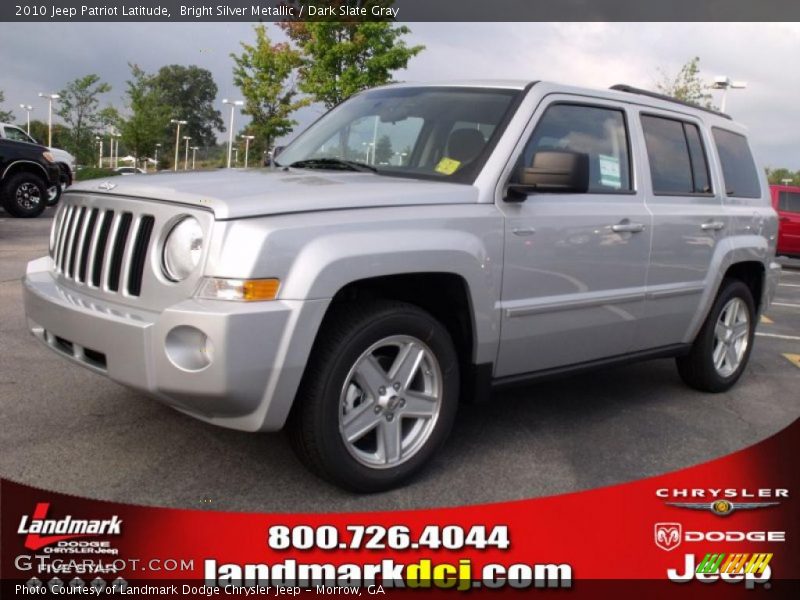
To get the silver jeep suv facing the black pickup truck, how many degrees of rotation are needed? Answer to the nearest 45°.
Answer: approximately 90° to its right

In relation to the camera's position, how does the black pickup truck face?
facing to the right of the viewer

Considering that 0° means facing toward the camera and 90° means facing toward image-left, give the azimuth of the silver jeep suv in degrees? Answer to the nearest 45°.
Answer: approximately 45°

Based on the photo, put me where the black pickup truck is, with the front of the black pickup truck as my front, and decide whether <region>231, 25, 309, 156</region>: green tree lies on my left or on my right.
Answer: on my left

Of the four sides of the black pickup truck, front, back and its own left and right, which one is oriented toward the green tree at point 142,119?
left

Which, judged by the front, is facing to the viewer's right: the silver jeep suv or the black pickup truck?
the black pickup truck

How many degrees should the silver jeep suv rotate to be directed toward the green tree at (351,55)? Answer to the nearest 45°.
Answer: approximately 135° to its right

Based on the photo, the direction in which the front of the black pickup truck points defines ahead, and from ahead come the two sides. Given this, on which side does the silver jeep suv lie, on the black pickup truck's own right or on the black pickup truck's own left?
on the black pickup truck's own right

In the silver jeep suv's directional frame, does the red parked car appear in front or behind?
behind

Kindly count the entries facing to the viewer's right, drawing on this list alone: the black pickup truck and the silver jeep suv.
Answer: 1

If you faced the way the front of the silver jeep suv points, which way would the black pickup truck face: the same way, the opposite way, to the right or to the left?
the opposite way
